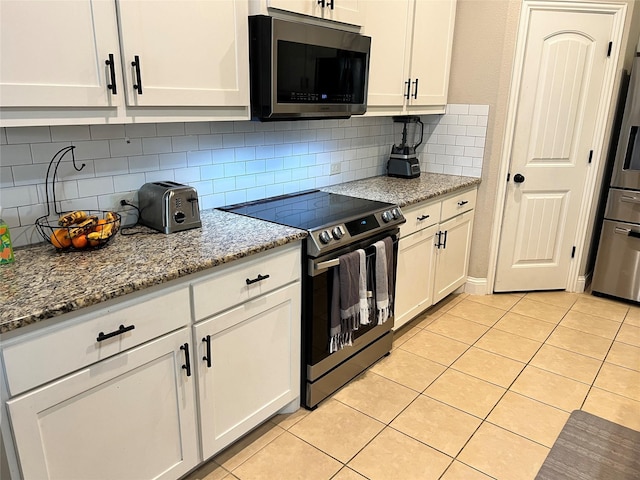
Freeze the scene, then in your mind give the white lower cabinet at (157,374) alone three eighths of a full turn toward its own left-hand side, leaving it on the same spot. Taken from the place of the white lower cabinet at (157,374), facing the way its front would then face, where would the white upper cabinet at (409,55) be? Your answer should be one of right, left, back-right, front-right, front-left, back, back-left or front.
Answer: front-right

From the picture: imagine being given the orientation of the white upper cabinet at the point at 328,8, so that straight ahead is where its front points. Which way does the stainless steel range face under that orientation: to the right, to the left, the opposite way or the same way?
the same way

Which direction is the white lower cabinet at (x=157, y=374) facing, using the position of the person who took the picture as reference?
facing the viewer and to the right of the viewer

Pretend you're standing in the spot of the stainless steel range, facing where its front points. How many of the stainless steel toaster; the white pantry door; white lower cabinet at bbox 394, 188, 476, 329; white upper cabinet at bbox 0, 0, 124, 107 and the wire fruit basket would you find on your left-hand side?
2

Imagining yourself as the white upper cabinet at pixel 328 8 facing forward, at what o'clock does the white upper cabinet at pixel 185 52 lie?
the white upper cabinet at pixel 185 52 is roughly at 3 o'clock from the white upper cabinet at pixel 328 8.

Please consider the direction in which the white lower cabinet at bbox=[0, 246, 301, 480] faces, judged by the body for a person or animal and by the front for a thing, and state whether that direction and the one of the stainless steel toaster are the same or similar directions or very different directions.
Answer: same or similar directions

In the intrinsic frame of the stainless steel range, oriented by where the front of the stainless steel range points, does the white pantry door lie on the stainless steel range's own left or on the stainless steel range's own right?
on the stainless steel range's own left

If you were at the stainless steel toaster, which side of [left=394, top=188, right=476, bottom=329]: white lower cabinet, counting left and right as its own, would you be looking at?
right

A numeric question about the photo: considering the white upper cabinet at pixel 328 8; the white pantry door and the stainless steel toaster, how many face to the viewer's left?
0

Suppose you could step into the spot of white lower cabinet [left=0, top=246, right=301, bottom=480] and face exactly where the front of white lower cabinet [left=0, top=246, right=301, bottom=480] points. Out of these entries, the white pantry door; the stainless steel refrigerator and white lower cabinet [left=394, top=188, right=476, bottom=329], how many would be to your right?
0

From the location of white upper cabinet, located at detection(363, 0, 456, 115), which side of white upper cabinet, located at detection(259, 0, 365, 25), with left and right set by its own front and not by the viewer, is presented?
left

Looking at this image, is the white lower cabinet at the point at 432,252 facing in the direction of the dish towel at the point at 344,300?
no

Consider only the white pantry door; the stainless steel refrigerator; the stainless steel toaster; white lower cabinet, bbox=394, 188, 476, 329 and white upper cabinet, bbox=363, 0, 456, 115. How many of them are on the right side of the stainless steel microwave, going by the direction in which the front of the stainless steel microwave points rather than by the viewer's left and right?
1

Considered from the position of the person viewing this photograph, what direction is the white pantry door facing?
facing the viewer

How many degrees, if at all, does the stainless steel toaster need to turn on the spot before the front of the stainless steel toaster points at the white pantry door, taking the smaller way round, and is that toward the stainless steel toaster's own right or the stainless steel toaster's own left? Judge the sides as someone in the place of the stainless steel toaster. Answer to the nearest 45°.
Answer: approximately 45° to the stainless steel toaster's own left

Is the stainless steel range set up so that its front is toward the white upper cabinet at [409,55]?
no

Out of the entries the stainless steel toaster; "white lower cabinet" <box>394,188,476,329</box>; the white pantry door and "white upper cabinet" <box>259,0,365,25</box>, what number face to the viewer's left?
0

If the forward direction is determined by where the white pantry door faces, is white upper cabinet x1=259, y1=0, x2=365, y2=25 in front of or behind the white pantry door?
in front

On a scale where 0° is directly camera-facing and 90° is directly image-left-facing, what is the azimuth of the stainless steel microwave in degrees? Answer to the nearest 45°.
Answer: approximately 315°

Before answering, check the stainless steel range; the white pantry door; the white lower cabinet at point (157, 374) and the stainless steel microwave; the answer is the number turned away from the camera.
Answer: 0

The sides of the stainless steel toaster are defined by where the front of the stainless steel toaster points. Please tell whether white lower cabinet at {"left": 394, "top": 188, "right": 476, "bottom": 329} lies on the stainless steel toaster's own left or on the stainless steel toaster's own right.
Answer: on the stainless steel toaster's own left
